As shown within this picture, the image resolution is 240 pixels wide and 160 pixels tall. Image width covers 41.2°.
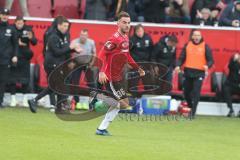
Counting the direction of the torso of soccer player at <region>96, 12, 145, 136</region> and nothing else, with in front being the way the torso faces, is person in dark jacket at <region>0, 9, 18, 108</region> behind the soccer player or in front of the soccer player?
behind

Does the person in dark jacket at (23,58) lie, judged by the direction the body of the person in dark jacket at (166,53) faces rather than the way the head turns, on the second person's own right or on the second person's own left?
on the second person's own right

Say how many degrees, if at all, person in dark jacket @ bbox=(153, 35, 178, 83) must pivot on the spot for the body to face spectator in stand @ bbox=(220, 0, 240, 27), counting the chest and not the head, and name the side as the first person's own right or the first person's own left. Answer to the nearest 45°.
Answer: approximately 90° to the first person's own left

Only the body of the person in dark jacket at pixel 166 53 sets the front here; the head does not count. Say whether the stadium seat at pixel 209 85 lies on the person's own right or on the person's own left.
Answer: on the person's own left

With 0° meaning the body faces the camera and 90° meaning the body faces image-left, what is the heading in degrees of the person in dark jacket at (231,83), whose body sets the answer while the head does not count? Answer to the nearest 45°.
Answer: approximately 45°

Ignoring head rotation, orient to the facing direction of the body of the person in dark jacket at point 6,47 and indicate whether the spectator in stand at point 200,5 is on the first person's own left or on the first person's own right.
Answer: on the first person's own left

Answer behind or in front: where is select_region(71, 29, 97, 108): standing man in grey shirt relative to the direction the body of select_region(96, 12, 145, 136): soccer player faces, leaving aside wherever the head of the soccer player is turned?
behind

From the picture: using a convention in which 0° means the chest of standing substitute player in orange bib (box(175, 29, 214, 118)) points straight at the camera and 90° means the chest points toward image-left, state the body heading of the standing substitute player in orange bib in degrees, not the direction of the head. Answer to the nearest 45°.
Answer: approximately 0°
